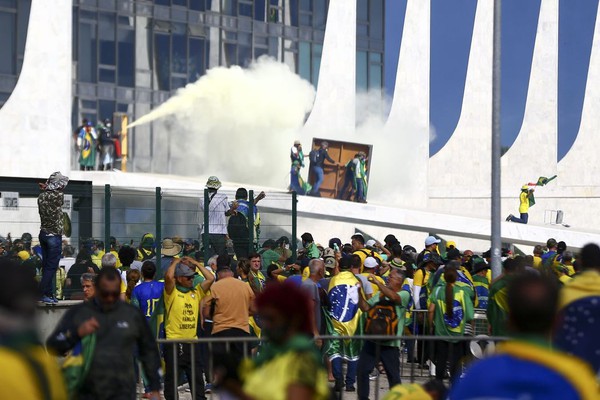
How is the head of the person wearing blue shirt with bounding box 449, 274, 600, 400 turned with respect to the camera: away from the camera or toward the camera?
away from the camera

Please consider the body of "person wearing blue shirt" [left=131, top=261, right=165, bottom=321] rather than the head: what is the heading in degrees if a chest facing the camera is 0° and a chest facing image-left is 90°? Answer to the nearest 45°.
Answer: approximately 180°

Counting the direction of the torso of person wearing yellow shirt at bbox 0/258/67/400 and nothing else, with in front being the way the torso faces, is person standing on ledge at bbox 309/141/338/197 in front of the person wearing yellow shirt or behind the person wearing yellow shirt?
in front

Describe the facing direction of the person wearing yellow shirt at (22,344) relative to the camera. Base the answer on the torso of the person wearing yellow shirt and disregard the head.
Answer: away from the camera

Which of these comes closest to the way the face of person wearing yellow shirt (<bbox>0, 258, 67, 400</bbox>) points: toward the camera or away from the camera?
away from the camera

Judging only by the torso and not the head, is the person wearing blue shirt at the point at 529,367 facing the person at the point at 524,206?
yes

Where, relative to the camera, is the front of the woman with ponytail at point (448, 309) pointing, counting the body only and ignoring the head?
away from the camera

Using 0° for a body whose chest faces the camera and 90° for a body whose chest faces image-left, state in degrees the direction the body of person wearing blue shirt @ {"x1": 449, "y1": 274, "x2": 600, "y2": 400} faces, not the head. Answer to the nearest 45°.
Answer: approximately 180°

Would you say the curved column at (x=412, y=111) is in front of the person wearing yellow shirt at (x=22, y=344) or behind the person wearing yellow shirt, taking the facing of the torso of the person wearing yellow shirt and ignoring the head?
in front

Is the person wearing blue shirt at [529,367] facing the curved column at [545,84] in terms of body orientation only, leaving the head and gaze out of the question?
yes
